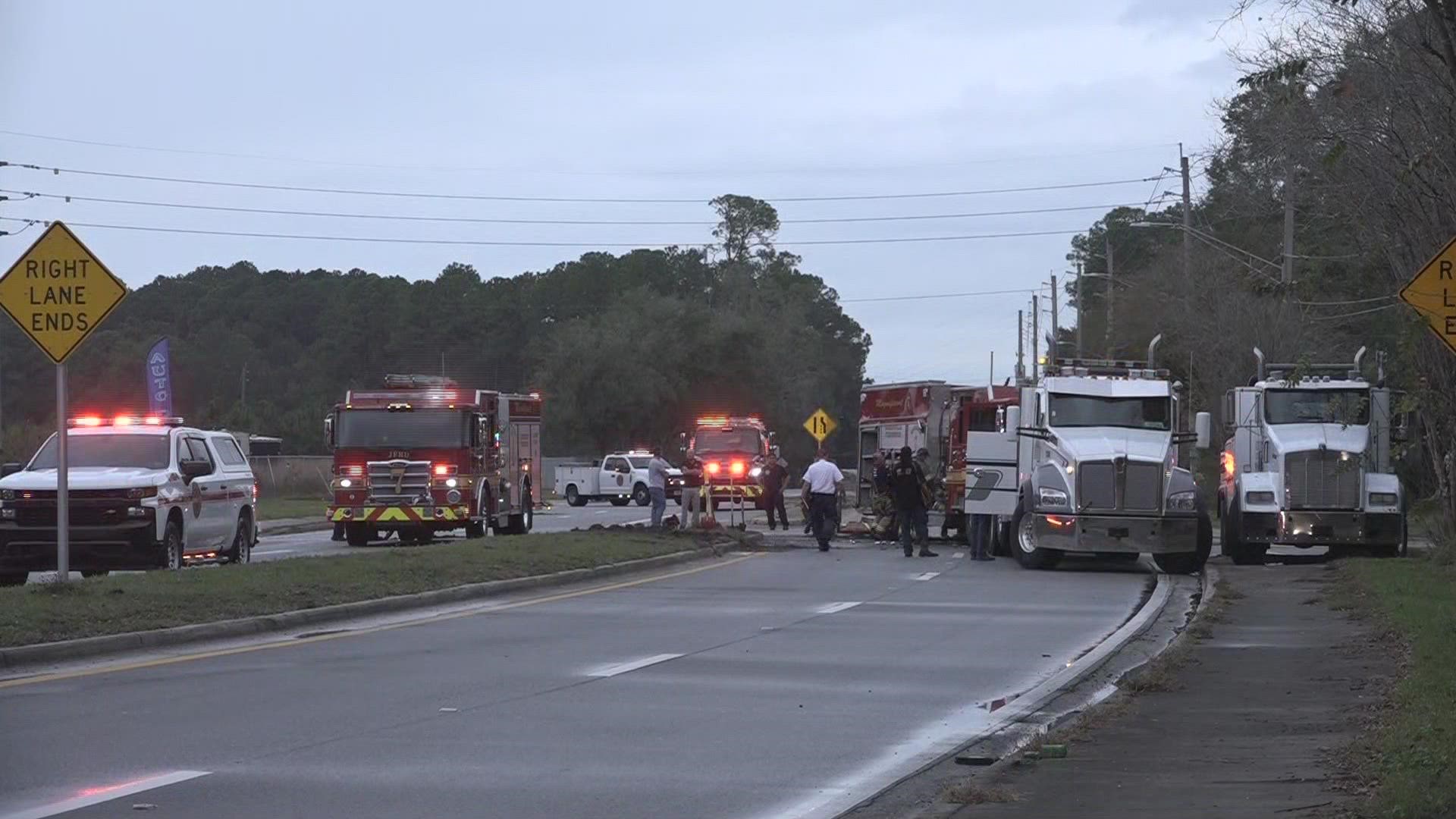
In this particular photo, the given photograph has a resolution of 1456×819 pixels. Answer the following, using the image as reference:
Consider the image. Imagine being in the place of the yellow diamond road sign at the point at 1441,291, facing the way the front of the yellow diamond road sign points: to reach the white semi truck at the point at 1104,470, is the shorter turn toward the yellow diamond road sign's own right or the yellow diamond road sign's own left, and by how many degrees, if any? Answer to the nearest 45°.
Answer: approximately 180°

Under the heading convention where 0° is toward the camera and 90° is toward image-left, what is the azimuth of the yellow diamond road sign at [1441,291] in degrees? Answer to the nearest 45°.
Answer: approximately 0°

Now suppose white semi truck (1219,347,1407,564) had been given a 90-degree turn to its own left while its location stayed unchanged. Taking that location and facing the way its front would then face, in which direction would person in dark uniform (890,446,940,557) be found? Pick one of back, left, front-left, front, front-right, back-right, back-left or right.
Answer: back

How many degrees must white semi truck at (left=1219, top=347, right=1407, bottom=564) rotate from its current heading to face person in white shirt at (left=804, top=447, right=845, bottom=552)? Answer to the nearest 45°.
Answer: approximately 90° to its right

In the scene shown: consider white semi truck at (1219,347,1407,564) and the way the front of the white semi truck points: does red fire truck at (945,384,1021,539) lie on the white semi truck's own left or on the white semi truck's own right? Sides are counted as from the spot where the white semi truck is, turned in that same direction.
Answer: on the white semi truck's own right

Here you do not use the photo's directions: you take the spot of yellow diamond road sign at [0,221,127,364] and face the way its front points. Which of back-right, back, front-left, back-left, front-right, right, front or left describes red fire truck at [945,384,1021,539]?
back-left

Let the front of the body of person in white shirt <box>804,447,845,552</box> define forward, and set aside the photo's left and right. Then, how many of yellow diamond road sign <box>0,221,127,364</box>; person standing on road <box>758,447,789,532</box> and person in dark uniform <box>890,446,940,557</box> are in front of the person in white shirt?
1

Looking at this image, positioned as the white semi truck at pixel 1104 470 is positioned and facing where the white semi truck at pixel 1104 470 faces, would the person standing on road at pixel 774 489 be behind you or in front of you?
behind

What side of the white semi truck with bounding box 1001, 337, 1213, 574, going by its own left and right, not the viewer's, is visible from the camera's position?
front

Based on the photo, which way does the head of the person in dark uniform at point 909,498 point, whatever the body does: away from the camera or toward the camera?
away from the camera

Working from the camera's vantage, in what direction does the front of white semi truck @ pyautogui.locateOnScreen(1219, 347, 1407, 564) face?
facing the viewer
